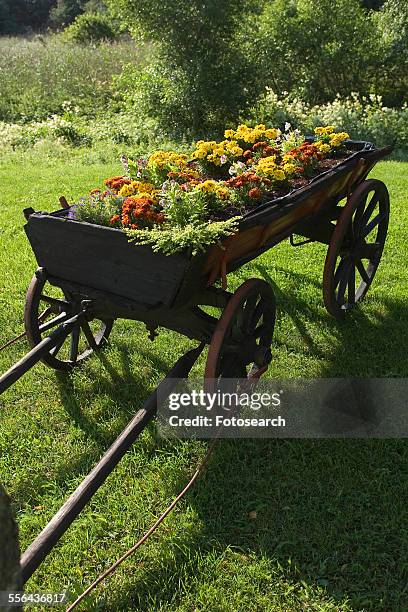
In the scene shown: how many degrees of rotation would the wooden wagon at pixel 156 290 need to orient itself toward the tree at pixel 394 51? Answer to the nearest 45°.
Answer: approximately 135° to its right

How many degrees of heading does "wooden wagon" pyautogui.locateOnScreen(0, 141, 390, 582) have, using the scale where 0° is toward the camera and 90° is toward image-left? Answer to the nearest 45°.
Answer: approximately 45°

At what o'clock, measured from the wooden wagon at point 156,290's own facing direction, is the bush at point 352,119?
The bush is roughly at 5 o'clock from the wooden wagon.
